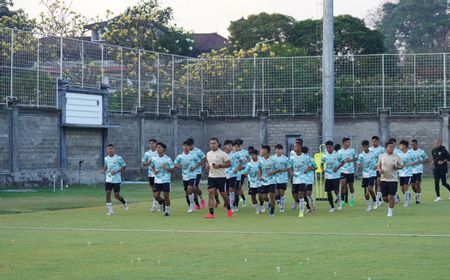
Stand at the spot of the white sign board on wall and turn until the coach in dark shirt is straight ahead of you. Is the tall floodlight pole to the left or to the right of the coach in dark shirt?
left

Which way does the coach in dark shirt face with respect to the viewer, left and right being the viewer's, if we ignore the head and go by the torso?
facing the viewer and to the left of the viewer

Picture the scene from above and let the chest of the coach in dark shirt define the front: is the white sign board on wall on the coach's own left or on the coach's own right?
on the coach's own right

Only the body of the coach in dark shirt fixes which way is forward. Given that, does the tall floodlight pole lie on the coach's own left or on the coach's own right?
on the coach's own right

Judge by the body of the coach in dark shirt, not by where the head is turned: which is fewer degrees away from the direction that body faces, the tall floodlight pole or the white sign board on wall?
the white sign board on wall
